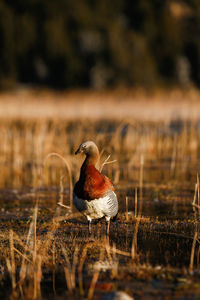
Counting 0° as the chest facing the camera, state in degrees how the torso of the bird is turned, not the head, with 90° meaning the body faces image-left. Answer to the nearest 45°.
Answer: approximately 45°
